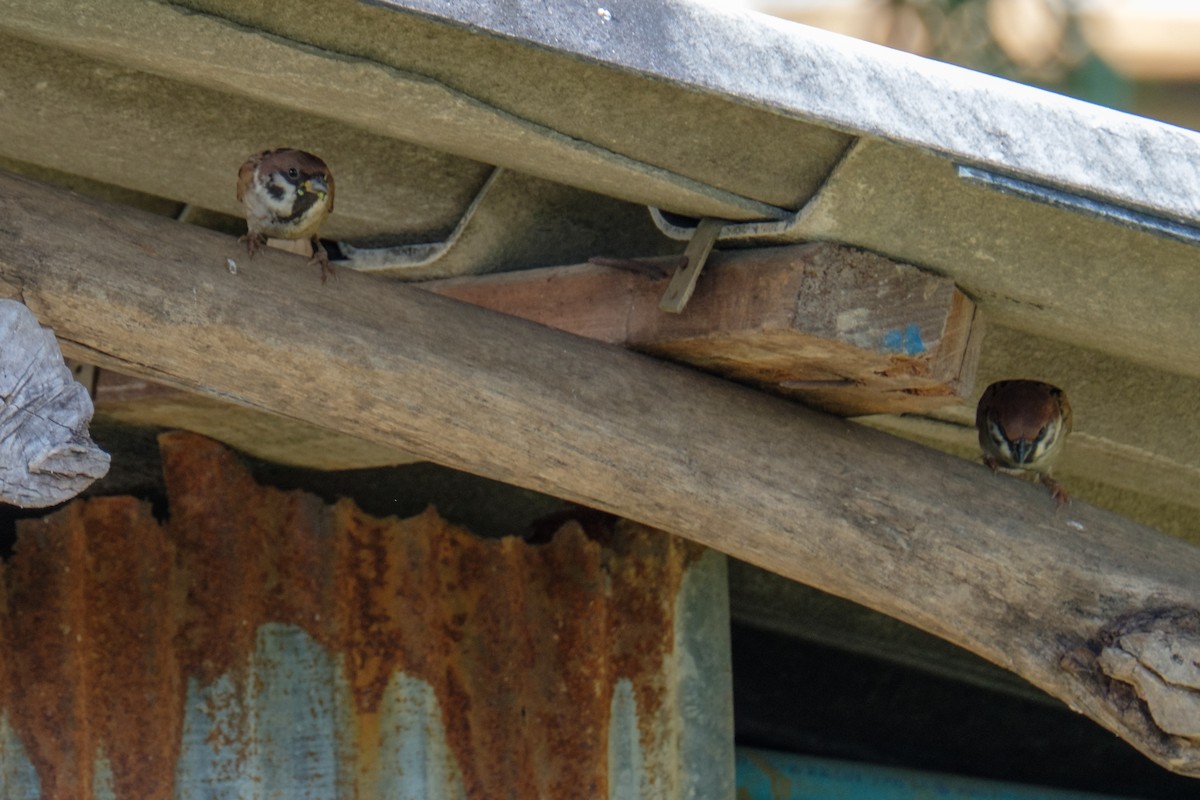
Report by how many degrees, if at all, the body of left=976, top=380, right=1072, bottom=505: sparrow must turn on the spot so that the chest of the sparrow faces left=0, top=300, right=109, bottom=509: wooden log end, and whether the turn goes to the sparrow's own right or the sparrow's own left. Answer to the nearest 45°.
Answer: approximately 45° to the sparrow's own right

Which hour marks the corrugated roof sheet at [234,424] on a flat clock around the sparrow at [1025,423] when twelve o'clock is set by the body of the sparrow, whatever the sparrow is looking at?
The corrugated roof sheet is roughly at 2 o'clock from the sparrow.

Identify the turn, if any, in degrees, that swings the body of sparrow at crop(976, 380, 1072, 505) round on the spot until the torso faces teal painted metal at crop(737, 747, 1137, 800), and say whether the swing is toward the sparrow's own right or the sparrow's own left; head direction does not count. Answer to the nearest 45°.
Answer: approximately 135° to the sparrow's own right

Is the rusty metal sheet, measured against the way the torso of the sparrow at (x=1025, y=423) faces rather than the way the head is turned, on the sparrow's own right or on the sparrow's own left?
on the sparrow's own right

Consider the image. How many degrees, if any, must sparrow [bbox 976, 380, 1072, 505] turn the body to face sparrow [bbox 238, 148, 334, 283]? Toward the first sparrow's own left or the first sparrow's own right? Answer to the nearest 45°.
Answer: approximately 45° to the first sparrow's own right

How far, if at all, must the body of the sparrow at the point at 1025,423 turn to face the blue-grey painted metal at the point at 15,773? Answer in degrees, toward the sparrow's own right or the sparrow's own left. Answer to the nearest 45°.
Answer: approximately 45° to the sparrow's own right

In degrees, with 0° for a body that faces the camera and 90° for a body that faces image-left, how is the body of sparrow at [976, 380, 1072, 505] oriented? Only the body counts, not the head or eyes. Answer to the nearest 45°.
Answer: approximately 0°

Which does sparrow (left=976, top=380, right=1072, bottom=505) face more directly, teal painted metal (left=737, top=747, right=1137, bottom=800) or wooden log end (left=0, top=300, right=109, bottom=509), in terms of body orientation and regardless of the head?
the wooden log end
